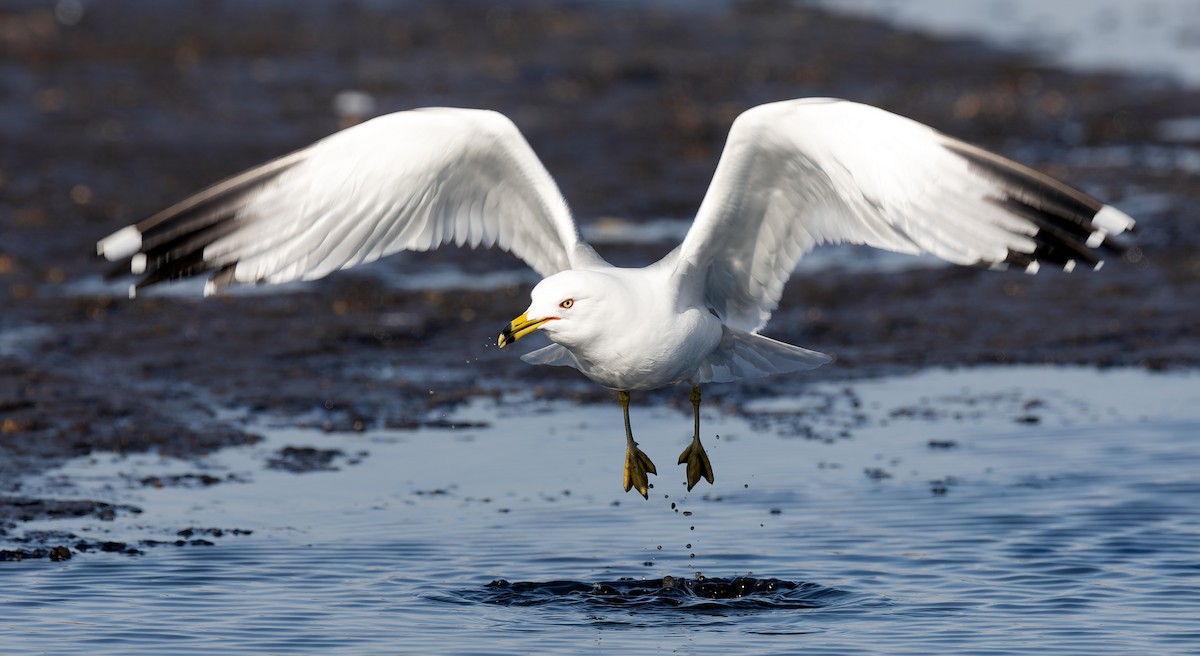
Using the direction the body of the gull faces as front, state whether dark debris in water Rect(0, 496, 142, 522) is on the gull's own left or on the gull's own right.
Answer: on the gull's own right

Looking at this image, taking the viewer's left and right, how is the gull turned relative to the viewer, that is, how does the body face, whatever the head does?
facing the viewer and to the left of the viewer

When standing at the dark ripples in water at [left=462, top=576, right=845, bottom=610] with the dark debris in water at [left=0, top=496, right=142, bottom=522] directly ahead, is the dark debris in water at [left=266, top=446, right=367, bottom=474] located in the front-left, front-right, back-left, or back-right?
front-right

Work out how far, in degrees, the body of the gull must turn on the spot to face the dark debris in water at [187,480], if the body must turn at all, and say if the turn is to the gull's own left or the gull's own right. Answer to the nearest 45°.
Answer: approximately 90° to the gull's own right

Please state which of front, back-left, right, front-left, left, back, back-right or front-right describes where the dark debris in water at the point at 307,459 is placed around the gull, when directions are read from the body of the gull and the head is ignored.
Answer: right
